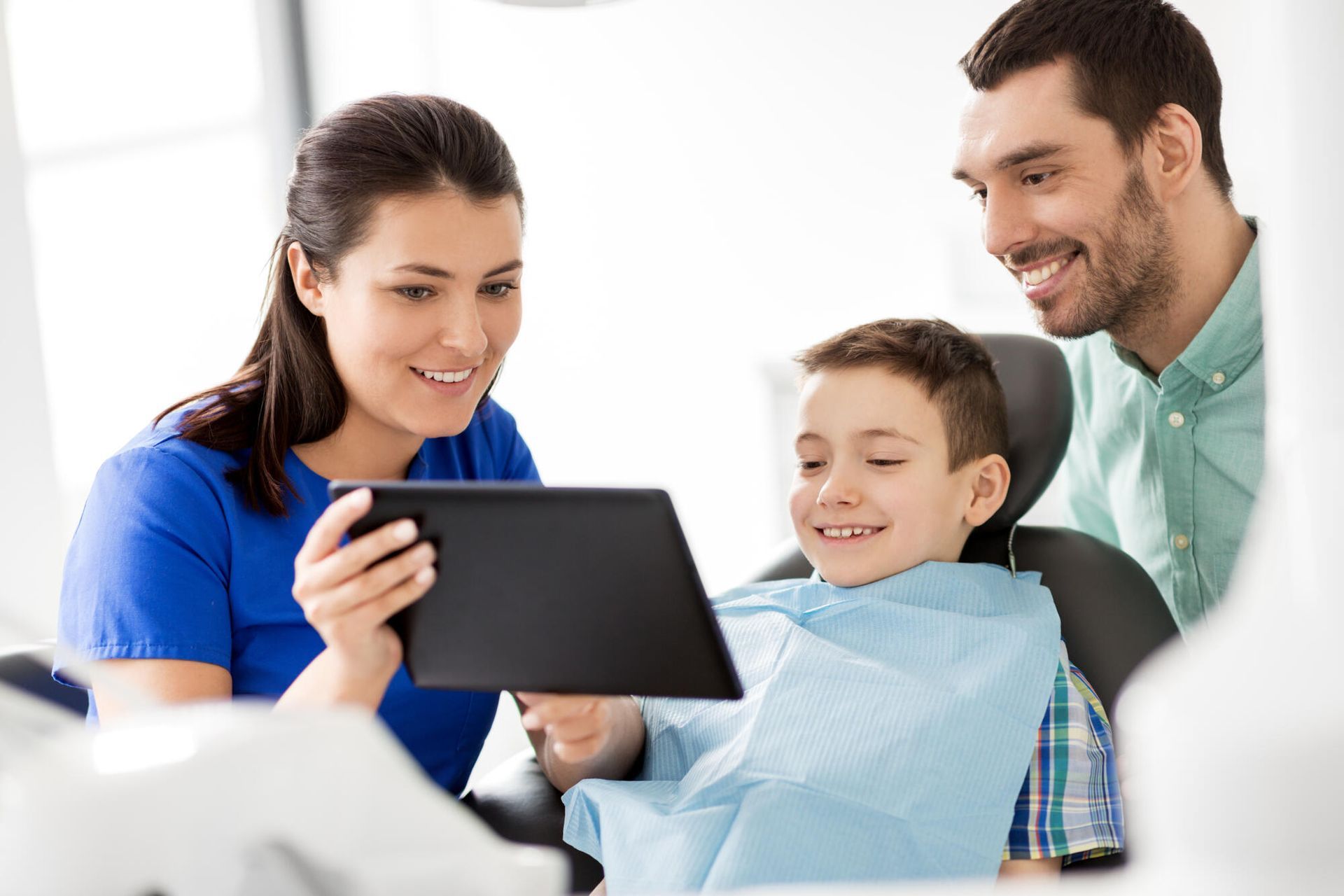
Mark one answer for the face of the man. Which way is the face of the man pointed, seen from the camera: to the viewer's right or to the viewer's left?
to the viewer's left

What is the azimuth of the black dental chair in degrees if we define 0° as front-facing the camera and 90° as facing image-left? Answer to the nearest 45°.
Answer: approximately 45°

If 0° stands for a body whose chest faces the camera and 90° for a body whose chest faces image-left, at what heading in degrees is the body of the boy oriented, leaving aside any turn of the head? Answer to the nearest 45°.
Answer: approximately 45°

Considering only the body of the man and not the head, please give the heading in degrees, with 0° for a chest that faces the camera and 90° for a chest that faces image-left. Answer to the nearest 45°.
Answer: approximately 45°

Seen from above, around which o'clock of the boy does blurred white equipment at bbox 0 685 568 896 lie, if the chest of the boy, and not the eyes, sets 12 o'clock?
The blurred white equipment is roughly at 11 o'clock from the boy.
